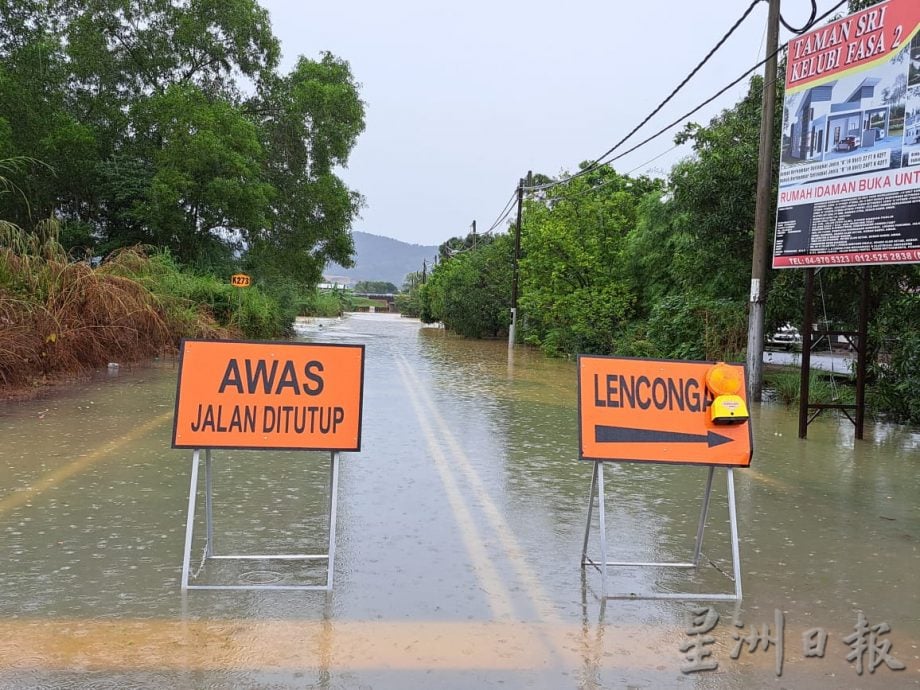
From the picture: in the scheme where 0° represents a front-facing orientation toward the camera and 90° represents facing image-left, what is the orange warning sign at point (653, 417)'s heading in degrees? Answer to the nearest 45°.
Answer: approximately 0°

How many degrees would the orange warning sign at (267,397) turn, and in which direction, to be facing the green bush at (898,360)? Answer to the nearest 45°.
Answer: approximately 135° to its left

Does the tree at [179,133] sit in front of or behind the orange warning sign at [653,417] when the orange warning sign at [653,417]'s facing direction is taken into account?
behind

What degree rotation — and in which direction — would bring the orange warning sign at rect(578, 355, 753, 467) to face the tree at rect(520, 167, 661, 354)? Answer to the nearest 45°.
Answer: approximately 180°

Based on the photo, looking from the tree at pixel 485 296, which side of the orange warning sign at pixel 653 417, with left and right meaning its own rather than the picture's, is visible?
back

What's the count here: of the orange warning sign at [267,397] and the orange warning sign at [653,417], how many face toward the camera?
2

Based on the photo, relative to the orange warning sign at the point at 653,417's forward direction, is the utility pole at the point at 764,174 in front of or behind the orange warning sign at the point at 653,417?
behind

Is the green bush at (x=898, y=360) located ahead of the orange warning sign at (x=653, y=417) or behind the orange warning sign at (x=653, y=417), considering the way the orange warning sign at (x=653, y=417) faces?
behind

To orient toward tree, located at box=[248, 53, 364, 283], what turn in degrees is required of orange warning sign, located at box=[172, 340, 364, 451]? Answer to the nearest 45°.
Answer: approximately 180°

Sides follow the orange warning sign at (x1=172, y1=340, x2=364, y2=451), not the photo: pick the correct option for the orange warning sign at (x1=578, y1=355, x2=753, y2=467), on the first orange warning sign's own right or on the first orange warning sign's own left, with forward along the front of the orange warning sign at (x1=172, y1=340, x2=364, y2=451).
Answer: on the first orange warning sign's own left

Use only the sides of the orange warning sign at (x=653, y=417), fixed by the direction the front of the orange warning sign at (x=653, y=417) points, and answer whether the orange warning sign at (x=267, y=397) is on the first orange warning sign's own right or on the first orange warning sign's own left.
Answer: on the first orange warning sign's own right

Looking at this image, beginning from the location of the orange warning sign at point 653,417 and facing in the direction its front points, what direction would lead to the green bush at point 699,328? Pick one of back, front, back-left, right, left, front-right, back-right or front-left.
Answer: back

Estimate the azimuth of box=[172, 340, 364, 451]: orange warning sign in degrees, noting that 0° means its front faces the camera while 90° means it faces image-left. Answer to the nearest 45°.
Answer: approximately 0°

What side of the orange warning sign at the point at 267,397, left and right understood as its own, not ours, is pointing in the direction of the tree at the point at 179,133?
back

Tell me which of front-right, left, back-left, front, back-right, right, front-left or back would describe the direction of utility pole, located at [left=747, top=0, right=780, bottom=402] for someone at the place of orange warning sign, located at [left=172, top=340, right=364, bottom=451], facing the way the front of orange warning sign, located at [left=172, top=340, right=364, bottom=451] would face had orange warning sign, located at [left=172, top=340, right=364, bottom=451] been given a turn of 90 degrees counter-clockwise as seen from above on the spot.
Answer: front-left
